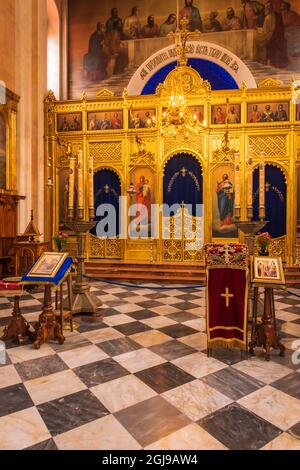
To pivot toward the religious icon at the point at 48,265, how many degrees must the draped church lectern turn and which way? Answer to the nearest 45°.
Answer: approximately 90° to its right

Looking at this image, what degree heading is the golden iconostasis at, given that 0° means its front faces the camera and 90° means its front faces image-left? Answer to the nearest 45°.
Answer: approximately 0°

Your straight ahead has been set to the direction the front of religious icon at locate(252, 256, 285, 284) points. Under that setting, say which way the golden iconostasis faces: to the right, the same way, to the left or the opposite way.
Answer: the same way

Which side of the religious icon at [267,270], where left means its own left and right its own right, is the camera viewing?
front

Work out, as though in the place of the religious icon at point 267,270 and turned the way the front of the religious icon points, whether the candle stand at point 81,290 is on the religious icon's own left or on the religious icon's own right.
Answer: on the religious icon's own right

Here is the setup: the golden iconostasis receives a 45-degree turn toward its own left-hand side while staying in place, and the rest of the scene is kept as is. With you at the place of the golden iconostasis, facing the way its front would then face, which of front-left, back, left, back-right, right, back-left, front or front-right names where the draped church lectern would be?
front-right

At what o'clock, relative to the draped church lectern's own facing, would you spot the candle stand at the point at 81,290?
The candle stand is roughly at 4 o'clock from the draped church lectern.

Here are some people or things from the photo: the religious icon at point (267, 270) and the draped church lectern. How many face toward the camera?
2

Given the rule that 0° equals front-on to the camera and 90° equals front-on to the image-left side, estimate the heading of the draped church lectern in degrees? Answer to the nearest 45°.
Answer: approximately 0°
